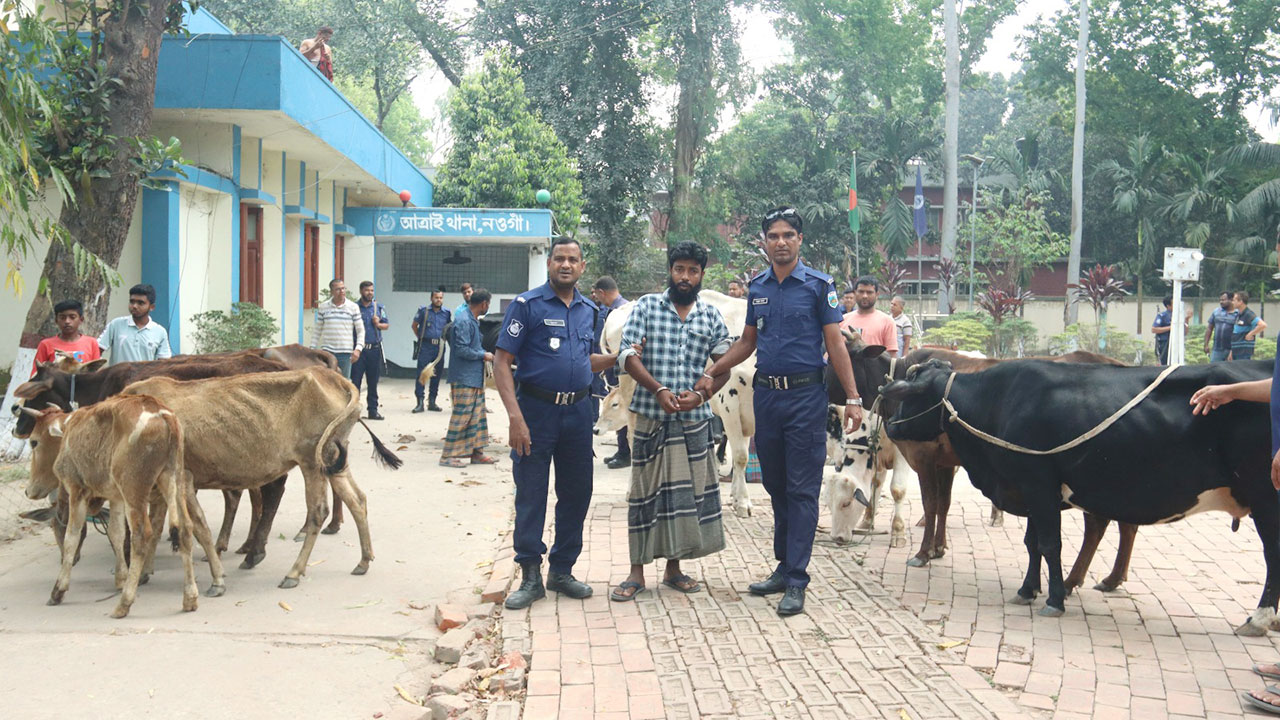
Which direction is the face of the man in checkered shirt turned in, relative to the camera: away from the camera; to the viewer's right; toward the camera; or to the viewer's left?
toward the camera

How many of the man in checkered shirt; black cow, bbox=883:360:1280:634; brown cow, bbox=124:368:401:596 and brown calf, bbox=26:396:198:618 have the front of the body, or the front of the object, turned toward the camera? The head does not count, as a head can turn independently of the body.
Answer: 1

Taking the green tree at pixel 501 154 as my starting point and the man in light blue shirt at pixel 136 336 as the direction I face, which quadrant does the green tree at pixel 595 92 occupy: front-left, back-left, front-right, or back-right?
back-left

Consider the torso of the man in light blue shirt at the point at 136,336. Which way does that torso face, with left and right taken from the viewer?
facing the viewer

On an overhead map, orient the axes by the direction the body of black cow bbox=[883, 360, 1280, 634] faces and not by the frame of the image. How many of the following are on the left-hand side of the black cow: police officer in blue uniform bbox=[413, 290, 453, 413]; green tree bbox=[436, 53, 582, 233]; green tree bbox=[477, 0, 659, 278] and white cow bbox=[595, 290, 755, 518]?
0

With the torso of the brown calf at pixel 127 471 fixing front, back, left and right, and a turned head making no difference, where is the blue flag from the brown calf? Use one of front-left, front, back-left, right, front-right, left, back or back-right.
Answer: right

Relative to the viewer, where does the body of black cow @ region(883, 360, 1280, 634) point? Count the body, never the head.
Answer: to the viewer's left

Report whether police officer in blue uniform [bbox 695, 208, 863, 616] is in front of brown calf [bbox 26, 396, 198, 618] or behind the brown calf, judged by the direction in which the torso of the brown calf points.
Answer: behind

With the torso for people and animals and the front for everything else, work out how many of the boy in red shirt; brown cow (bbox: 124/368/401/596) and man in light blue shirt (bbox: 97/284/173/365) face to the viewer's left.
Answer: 1

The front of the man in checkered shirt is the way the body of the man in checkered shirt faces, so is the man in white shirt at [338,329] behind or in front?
behind

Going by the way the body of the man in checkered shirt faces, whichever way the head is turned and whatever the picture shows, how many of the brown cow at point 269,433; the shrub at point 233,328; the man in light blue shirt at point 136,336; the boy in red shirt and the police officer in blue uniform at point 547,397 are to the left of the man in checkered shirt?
0

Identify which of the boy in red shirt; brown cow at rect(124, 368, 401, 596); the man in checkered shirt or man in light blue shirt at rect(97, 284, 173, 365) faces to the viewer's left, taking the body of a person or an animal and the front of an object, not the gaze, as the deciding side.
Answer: the brown cow

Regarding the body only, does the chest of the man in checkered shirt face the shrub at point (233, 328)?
no

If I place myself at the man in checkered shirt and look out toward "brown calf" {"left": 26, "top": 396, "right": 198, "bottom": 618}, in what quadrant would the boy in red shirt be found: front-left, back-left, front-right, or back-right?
front-right

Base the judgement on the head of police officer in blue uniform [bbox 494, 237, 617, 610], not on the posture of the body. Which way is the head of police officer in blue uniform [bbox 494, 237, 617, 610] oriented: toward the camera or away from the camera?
toward the camera

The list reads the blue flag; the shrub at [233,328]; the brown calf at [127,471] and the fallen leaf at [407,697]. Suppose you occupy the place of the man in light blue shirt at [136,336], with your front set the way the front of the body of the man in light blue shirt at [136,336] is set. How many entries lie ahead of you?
2

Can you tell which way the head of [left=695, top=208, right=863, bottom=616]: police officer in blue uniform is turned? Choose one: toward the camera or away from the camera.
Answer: toward the camera

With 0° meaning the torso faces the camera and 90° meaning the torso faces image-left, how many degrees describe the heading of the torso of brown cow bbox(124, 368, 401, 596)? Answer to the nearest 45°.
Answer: approximately 90°

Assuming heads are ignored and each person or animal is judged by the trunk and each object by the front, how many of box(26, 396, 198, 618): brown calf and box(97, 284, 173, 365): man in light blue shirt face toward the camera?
1

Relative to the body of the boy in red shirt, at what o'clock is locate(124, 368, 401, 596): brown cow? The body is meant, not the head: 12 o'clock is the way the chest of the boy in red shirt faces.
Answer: The brown cow is roughly at 11 o'clock from the boy in red shirt.

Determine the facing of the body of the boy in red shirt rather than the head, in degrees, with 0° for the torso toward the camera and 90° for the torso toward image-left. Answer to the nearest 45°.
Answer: approximately 0°

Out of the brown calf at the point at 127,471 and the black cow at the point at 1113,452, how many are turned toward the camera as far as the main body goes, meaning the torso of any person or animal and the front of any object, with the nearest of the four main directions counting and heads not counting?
0

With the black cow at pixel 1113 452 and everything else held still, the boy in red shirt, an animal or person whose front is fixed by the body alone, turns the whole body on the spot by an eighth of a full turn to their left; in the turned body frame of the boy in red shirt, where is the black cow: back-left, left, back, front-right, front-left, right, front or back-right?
front
